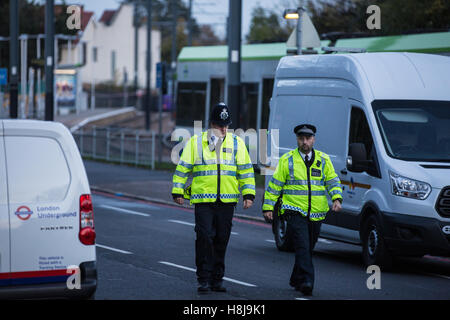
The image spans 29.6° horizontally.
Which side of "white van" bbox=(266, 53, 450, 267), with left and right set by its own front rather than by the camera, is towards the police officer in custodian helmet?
right

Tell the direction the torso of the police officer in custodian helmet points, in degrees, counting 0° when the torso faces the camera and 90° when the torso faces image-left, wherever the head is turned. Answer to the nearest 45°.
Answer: approximately 0°

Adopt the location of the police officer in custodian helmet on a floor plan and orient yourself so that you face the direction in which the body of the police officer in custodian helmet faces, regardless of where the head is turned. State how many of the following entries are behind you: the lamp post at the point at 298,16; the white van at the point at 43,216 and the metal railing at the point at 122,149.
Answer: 2

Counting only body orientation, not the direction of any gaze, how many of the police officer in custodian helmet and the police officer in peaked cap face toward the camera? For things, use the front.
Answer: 2

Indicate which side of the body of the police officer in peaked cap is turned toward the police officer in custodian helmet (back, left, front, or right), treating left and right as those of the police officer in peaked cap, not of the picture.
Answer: right

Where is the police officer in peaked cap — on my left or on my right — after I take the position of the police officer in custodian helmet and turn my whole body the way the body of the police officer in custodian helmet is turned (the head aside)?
on my left

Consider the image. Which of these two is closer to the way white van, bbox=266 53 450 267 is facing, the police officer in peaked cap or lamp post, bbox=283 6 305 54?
the police officer in peaked cap

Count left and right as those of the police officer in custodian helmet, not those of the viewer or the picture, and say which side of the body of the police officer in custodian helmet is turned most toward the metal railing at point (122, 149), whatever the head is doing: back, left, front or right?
back

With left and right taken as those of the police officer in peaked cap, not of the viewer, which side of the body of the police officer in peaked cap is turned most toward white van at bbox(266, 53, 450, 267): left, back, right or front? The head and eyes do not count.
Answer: back

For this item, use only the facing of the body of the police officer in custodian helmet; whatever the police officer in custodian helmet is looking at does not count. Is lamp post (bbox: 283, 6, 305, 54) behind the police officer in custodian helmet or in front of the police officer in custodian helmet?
behind
